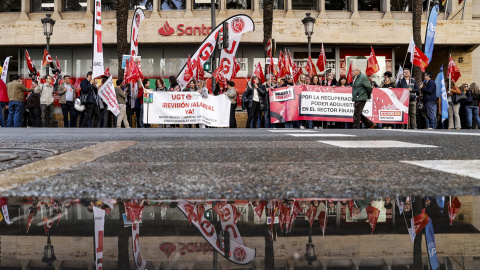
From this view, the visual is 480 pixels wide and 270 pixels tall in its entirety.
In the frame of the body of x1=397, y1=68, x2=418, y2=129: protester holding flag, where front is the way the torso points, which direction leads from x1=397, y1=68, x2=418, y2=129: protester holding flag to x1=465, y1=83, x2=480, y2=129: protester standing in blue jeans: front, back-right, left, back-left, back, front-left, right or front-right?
back-left

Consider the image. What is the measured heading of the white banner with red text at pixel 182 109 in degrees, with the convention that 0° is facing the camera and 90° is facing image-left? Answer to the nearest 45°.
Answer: approximately 0°

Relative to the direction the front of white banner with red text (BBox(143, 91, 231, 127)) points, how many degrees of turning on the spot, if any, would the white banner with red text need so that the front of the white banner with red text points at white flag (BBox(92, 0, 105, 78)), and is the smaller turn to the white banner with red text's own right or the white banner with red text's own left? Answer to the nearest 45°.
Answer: approximately 45° to the white banner with red text's own right

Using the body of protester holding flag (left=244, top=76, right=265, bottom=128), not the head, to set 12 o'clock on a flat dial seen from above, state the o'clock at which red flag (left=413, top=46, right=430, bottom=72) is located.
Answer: The red flag is roughly at 9 o'clock from the protester holding flag.

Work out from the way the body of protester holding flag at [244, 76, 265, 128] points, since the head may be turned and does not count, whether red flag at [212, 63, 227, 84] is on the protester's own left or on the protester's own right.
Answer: on the protester's own right

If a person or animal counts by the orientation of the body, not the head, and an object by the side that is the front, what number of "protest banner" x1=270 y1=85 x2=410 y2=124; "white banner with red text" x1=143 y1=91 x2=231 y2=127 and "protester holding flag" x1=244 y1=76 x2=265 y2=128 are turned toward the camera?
3

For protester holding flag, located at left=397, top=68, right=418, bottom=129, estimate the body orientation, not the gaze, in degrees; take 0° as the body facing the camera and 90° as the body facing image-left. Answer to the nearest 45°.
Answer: approximately 0°

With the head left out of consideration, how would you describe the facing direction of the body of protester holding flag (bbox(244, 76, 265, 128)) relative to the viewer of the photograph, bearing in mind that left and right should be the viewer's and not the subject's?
facing the viewer

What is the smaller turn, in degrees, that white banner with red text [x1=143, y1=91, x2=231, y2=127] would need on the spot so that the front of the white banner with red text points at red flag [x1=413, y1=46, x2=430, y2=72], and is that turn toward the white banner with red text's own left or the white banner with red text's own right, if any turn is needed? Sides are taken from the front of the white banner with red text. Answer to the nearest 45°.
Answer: approximately 90° to the white banner with red text's own left

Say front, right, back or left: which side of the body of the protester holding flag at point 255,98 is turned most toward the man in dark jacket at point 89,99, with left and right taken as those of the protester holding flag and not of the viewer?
right
